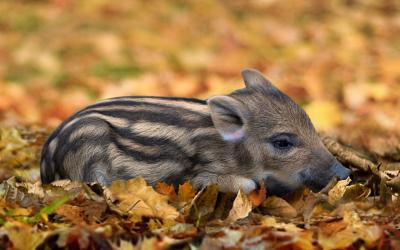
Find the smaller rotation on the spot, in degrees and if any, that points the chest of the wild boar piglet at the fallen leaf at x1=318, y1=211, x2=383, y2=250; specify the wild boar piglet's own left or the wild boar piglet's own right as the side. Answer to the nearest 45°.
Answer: approximately 45° to the wild boar piglet's own right

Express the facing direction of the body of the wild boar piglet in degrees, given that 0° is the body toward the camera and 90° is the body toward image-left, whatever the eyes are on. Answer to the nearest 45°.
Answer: approximately 270°

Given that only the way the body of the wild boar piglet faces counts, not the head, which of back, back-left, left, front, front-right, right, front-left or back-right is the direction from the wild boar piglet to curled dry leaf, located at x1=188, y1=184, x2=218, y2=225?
right

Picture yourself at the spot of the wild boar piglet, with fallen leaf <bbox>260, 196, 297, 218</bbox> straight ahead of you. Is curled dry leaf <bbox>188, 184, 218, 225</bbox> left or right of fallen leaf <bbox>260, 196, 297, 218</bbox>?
right

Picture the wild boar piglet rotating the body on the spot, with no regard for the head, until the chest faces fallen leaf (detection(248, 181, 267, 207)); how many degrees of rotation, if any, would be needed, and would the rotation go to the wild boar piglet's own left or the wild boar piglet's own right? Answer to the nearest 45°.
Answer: approximately 45° to the wild boar piglet's own right
